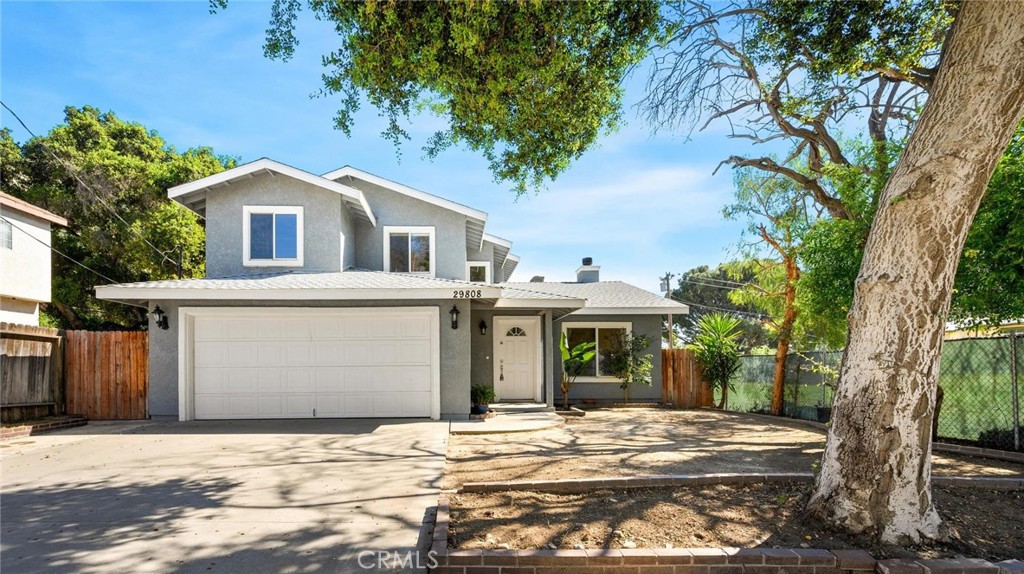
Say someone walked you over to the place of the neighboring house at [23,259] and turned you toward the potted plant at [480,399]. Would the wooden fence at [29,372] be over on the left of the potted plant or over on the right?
right

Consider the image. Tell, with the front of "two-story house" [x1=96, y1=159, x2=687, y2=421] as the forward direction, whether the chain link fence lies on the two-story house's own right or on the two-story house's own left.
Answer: on the two-story house's own left

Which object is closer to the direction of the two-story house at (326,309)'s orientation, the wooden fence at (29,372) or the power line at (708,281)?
the wooden fence

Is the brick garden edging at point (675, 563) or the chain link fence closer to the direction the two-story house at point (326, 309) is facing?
the brick garden edging

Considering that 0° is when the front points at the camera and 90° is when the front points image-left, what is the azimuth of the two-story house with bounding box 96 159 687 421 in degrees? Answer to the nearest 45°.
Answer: approximately 0°

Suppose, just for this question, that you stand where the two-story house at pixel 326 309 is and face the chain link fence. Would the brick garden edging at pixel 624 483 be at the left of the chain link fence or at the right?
right

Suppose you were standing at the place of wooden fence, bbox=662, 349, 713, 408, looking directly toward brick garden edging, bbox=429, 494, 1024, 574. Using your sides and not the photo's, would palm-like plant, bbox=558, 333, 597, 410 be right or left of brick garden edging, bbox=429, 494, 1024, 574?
right

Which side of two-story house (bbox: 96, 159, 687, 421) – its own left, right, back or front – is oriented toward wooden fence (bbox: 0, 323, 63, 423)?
right

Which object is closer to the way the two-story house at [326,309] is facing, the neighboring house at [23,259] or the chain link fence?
the chain link fence

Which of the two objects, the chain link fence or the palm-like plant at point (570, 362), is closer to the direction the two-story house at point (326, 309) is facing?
the chain link fence
